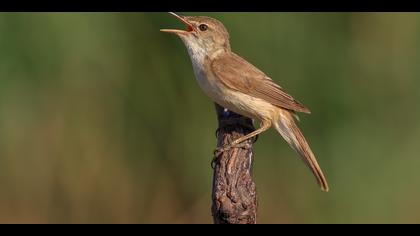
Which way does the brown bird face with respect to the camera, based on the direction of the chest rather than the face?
to the viewer's left
